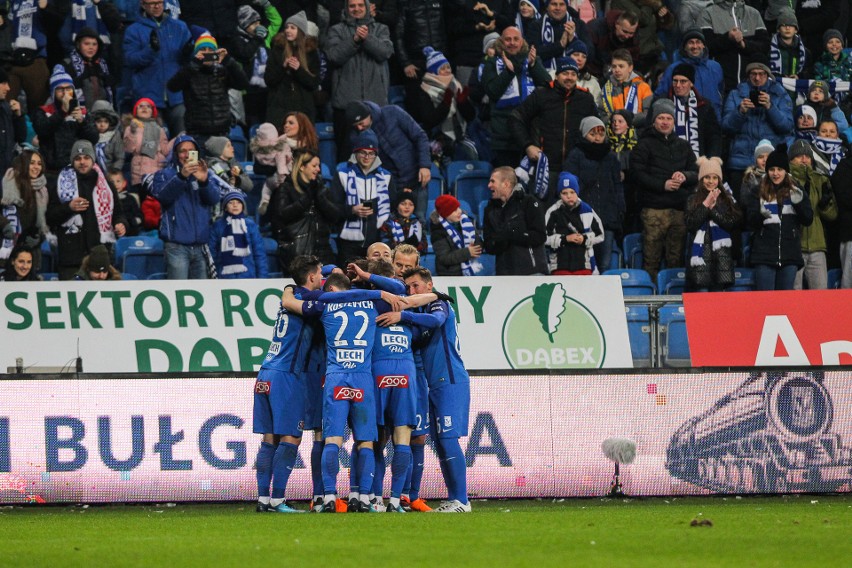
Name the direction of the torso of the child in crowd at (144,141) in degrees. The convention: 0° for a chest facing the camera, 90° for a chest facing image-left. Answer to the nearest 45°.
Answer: approximately 0°

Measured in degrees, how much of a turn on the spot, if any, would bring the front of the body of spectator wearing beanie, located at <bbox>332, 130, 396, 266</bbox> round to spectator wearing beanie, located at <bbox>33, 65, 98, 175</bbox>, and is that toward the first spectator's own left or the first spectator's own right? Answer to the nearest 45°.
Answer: approximately 90° to the first spectator's own right

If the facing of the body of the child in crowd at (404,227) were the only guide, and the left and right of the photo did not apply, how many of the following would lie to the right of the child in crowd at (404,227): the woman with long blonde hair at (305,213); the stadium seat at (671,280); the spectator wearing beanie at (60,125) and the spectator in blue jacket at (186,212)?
3

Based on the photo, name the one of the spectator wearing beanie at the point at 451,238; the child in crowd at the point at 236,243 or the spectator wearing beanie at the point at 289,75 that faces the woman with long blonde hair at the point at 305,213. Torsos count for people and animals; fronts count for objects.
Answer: the spectator wearing beanie at the point at 289,75

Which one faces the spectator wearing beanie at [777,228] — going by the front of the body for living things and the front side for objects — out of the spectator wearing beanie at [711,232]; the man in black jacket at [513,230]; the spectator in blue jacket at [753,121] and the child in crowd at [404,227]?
the spectator in blue jacket

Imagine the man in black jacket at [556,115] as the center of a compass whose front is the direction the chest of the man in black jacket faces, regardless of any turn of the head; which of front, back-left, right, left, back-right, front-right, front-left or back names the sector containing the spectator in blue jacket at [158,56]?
right

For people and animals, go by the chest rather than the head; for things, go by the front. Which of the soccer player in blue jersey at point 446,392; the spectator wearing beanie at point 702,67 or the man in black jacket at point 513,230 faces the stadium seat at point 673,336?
the spectator wearing beanie

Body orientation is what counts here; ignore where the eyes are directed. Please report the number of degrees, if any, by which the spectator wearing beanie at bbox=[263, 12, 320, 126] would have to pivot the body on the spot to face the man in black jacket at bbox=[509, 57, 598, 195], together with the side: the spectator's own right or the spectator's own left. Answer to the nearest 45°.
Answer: approximately 90° to the spectator's own left

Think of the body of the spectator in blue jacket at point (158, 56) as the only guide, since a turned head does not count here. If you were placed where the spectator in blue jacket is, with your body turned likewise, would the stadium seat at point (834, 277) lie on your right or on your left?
on your left

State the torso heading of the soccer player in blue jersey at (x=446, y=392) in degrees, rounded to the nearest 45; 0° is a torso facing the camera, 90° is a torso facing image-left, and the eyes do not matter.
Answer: approximately 90°
